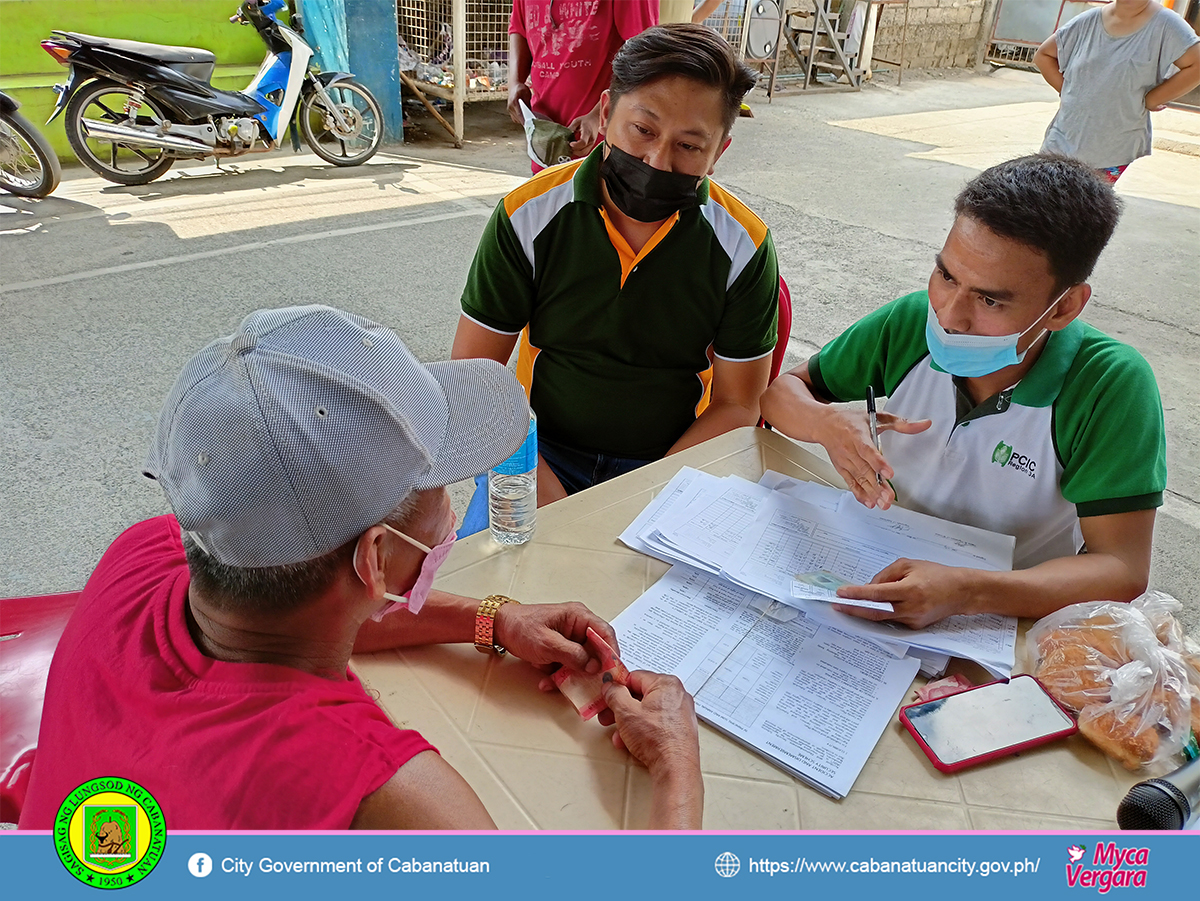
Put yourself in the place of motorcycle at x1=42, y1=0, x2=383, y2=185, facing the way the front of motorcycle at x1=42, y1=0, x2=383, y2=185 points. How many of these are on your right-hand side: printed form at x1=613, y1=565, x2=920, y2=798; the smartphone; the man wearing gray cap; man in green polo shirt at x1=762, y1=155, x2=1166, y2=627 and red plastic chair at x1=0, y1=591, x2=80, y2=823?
5

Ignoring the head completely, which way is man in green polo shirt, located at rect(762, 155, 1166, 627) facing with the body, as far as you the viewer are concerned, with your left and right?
facing the viewer and to the left of the viewer

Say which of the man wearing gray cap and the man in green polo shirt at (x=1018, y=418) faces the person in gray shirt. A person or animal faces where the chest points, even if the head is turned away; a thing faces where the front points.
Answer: the man wearing gray cap

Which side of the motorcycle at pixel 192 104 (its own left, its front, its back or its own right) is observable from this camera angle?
right

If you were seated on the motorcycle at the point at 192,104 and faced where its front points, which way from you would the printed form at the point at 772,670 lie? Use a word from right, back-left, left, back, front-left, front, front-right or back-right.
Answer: right

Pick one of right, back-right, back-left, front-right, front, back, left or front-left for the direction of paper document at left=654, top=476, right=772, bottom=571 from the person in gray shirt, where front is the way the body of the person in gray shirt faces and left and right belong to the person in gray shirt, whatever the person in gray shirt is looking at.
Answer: front

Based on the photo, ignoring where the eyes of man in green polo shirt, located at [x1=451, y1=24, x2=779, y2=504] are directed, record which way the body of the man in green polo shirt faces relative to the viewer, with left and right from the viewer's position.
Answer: facing the viewer

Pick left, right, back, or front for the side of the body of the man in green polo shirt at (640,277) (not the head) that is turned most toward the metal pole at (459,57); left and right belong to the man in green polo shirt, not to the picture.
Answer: back

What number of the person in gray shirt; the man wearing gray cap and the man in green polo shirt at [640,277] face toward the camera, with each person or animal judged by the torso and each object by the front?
2

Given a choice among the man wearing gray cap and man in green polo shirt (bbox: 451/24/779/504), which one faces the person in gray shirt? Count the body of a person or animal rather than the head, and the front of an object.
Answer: the man wearing gray cap

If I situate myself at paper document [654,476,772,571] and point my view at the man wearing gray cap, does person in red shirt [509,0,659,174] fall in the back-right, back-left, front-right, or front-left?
back-right

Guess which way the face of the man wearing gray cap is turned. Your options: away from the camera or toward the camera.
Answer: away from the camera

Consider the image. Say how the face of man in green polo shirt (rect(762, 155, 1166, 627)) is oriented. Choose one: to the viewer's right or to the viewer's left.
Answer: to the viewer's left

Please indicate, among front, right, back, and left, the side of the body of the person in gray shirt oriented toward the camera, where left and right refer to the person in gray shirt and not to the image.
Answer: front

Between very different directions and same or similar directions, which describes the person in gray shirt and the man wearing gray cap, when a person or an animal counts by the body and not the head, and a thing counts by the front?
very different directions

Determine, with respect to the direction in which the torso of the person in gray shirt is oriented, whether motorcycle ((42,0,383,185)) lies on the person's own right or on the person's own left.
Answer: on the person's own right

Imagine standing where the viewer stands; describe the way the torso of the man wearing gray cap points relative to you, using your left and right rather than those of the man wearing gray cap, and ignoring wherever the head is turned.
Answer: facing away from the viewer and to the right of the viewer

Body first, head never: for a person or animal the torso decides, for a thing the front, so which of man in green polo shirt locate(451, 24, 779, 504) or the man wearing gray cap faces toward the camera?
the man in green polo shirt

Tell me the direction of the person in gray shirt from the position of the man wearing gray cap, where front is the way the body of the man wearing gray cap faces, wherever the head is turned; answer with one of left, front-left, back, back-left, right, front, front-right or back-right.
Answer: front
